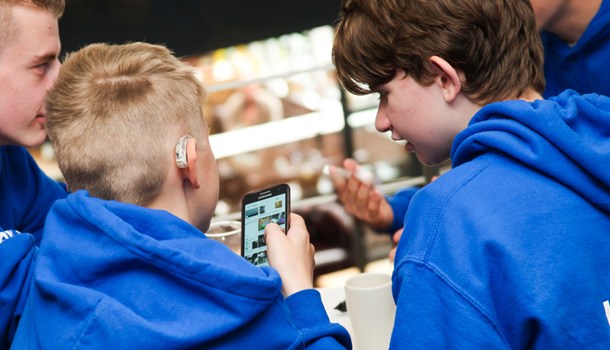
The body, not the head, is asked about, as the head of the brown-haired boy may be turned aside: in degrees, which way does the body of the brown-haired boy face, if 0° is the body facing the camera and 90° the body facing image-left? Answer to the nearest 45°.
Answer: approximately 135°

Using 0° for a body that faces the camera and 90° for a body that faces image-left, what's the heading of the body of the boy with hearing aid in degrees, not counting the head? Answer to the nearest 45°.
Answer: approximately 225°

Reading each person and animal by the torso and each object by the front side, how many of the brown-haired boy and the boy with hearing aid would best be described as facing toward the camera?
0

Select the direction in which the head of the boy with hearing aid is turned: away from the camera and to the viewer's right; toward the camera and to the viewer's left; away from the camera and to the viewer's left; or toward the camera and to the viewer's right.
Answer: away from the camera and to the viewer's right
